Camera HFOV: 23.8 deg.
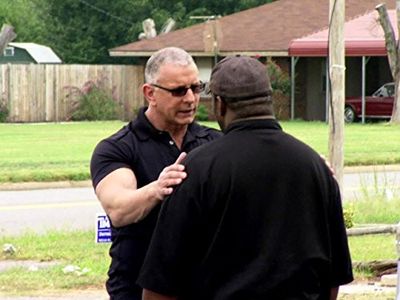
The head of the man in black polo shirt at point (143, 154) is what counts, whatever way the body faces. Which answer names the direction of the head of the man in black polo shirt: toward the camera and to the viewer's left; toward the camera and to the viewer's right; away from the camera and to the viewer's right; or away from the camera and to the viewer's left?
toward the camera and to the viewer's right

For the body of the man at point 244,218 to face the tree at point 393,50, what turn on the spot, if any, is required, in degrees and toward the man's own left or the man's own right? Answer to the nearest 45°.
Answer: approximately 45° to the man's own right

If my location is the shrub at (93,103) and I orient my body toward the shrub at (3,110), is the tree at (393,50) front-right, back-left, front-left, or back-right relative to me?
back-left

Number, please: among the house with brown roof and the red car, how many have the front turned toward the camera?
1

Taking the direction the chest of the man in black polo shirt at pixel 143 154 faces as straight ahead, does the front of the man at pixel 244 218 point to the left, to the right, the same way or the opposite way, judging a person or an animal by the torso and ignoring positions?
the opposite way

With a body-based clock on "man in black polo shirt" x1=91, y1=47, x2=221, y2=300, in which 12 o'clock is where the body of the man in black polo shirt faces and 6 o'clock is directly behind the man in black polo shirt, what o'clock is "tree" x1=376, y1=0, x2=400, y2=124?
The tree is roughly at 8 o'clock from the man in black polo shirt.

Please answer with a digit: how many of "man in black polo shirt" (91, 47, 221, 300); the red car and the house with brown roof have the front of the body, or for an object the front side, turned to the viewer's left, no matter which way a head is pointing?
1

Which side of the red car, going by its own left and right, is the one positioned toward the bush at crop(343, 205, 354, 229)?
left

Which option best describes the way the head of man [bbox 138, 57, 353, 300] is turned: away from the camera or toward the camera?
away from the camera

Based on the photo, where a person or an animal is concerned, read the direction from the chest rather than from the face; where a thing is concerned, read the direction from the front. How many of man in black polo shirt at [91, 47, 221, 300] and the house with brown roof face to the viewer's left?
0

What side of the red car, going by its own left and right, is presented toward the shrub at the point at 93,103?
front

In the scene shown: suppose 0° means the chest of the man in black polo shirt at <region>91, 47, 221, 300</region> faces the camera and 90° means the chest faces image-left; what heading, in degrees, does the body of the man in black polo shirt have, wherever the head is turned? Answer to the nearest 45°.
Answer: approximately 315°

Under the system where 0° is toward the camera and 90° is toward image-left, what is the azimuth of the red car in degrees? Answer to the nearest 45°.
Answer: approximately 90°
